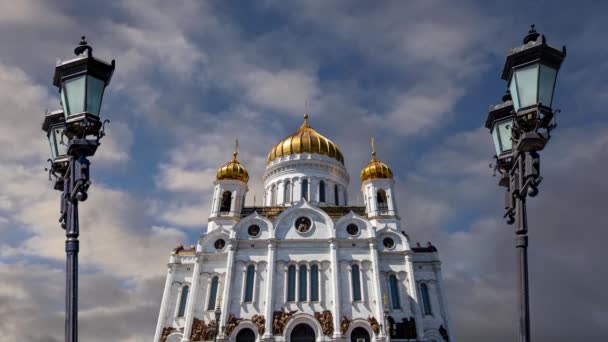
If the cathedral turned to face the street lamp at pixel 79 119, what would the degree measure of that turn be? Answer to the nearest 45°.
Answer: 0° — it already faces it

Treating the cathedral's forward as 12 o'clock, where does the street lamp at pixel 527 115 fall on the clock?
The street lamp is roughly at 12 o'clock from the cathedral.

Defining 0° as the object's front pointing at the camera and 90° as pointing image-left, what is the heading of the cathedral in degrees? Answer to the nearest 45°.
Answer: approximately 0°

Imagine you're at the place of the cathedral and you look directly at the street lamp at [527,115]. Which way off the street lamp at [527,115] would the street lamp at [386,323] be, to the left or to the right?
left
